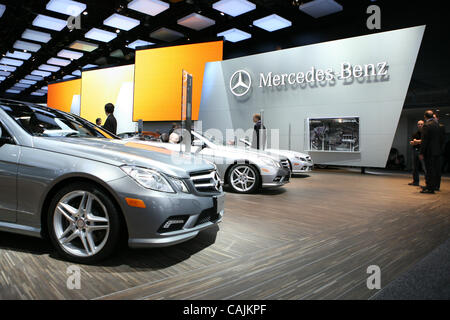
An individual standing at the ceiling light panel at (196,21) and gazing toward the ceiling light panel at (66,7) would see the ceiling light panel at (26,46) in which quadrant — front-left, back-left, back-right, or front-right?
front-right

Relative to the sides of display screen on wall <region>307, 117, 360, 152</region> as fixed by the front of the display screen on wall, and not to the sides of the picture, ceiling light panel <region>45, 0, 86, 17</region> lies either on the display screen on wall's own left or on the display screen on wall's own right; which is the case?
on the display screen on wall's own right

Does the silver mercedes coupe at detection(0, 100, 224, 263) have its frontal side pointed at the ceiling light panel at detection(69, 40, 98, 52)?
no

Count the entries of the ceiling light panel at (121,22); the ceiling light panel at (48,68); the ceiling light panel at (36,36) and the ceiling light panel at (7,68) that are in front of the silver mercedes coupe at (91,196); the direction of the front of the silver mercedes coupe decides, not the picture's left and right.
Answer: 0

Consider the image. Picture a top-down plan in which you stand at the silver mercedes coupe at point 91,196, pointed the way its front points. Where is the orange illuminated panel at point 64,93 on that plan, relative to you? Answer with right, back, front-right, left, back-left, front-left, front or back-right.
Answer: back-left

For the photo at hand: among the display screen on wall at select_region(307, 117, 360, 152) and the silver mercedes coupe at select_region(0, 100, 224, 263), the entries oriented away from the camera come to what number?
0

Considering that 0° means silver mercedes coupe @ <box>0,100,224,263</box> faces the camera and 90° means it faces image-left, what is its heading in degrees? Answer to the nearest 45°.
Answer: approximately 315°

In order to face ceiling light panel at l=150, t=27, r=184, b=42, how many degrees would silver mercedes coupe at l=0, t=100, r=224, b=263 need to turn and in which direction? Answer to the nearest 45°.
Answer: approximately 135° to its left

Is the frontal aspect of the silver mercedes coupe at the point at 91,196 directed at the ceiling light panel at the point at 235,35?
no

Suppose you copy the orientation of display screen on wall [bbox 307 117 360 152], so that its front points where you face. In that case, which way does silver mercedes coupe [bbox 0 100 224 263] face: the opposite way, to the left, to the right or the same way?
to the left

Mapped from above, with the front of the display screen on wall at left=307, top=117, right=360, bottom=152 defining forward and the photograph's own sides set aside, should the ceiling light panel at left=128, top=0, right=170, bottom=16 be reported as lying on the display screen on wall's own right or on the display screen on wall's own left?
on the display screen on wall's own right

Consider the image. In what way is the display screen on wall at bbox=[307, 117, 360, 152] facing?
toward the camera

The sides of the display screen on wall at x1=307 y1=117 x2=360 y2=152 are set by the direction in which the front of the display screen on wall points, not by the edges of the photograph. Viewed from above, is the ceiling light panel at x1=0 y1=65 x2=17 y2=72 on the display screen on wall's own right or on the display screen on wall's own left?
on the display screen on wall's own right

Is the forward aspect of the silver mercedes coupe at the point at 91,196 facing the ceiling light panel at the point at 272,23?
no
